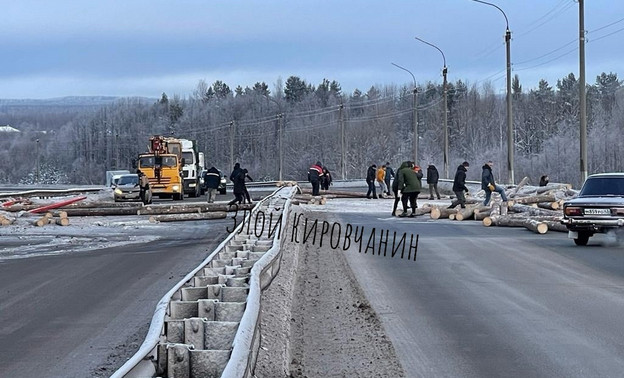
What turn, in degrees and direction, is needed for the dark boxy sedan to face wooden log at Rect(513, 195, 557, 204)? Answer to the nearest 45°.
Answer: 0° — it already faces it

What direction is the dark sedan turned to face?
away from the camera

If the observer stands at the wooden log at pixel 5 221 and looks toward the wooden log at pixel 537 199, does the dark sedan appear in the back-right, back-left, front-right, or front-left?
front-right

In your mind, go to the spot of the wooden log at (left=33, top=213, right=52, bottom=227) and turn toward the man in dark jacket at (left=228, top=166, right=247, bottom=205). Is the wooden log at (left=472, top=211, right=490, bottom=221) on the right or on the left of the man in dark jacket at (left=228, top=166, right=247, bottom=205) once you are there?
right
